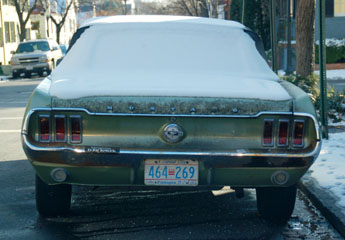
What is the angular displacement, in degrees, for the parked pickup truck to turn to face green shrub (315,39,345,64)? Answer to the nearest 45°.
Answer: approximately 45° to its left

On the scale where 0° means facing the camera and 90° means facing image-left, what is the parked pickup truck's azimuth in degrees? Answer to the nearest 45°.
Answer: approximately 0°

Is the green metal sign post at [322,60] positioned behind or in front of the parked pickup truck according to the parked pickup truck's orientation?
in front

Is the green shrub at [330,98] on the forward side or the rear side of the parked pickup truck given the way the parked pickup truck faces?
on the forward side

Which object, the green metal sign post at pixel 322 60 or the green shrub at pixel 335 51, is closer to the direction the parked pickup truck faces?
the green metal sign post

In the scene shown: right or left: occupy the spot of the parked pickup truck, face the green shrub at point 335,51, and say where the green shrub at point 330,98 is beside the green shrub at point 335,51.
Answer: right
